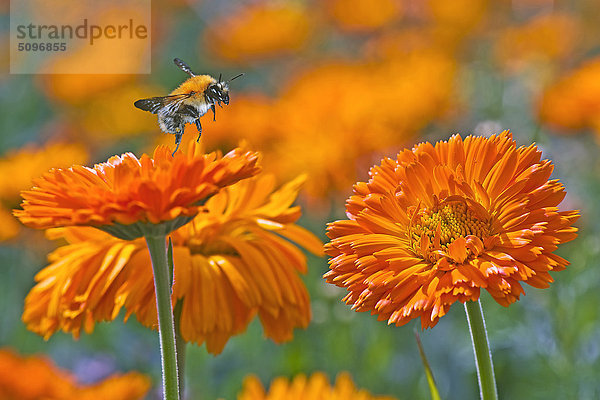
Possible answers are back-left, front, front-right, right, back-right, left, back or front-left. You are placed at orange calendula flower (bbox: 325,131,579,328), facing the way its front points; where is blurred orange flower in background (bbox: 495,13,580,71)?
back

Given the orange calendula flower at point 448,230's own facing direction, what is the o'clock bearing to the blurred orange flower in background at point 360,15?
The blurred orange flower in background is roughly at 6 o'clock from the orange calendula flower.

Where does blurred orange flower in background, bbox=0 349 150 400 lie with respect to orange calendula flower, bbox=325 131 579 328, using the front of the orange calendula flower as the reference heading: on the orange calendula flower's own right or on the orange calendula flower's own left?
on the orange calendula flower's own right

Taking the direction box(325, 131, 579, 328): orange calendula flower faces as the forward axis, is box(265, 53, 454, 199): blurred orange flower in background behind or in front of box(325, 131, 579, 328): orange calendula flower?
behind

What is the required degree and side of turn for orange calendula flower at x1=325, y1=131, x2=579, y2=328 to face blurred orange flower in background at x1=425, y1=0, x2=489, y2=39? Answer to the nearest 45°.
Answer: approximately 180°

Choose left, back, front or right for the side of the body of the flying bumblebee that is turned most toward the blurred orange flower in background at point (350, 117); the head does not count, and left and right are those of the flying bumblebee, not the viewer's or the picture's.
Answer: left

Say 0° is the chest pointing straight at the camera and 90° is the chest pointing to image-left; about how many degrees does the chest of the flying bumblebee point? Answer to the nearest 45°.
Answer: approximately 270°

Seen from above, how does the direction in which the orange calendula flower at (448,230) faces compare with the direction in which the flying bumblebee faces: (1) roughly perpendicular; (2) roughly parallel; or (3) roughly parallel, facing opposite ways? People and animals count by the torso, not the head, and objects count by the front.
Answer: roughly perpendicular

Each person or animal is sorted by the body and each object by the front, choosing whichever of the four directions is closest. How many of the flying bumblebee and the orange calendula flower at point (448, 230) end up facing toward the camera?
1
